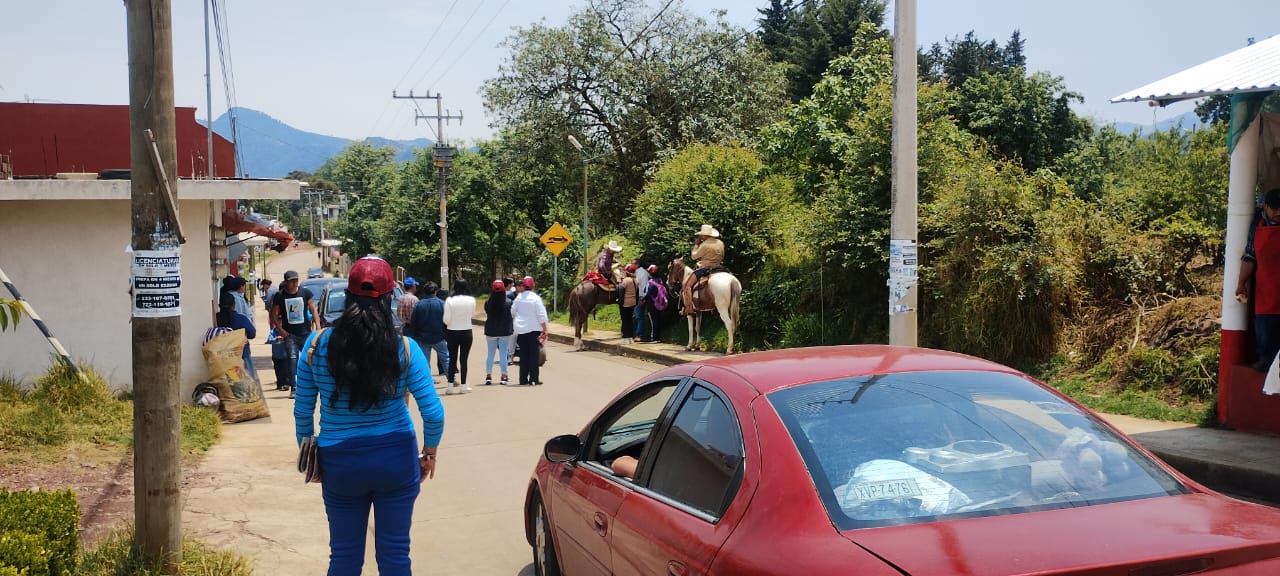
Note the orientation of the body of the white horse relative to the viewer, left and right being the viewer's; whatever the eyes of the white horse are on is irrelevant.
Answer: facing away from the viewer and to the left of the viewer

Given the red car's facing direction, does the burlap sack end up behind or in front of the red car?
in front

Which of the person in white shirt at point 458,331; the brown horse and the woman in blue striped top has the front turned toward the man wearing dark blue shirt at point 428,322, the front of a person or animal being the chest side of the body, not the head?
the woman in blue striped top

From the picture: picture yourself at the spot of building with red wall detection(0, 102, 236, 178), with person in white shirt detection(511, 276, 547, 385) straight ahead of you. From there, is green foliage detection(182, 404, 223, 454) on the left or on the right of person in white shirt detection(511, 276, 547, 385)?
right

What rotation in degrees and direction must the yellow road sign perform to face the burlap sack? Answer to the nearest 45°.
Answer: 0° — it already faces it

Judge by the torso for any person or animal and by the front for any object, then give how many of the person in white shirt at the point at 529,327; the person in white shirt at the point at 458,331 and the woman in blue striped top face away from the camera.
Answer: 3

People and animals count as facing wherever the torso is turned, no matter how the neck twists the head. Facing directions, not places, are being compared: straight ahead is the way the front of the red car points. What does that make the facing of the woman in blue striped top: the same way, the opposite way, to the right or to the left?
the same way

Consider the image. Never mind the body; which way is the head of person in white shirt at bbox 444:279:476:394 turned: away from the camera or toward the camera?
away from the camera

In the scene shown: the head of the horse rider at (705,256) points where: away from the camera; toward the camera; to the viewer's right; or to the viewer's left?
to the viewer's left

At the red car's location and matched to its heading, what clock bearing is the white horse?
The white horse is roughly at 1 o'clock from the red car.

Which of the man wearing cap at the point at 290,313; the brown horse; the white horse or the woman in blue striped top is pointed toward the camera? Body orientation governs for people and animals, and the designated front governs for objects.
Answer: the man wearing cap

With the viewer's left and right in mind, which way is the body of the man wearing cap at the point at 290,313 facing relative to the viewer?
facing the viewer

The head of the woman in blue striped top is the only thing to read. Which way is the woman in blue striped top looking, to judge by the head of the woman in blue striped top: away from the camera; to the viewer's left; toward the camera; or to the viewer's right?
away from the camera

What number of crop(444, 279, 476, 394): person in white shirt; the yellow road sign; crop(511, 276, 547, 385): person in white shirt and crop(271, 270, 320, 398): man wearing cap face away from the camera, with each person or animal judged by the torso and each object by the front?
2

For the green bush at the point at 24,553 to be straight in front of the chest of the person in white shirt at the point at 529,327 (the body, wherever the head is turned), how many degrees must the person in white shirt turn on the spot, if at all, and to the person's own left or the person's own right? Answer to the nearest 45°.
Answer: approximately 180°

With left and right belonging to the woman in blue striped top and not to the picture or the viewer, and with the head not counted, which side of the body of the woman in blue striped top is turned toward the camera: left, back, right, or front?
back

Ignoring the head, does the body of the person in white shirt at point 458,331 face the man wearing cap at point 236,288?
no

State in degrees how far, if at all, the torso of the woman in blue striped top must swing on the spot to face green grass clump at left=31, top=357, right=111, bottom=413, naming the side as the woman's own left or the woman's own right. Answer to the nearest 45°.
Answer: approximately 45° to the woman's own left

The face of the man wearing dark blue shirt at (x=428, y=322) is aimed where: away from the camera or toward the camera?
away from the camera

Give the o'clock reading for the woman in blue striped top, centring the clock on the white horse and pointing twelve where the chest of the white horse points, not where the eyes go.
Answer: The woman in blue striped top is roughly at 8 o'clock from the white horse.
